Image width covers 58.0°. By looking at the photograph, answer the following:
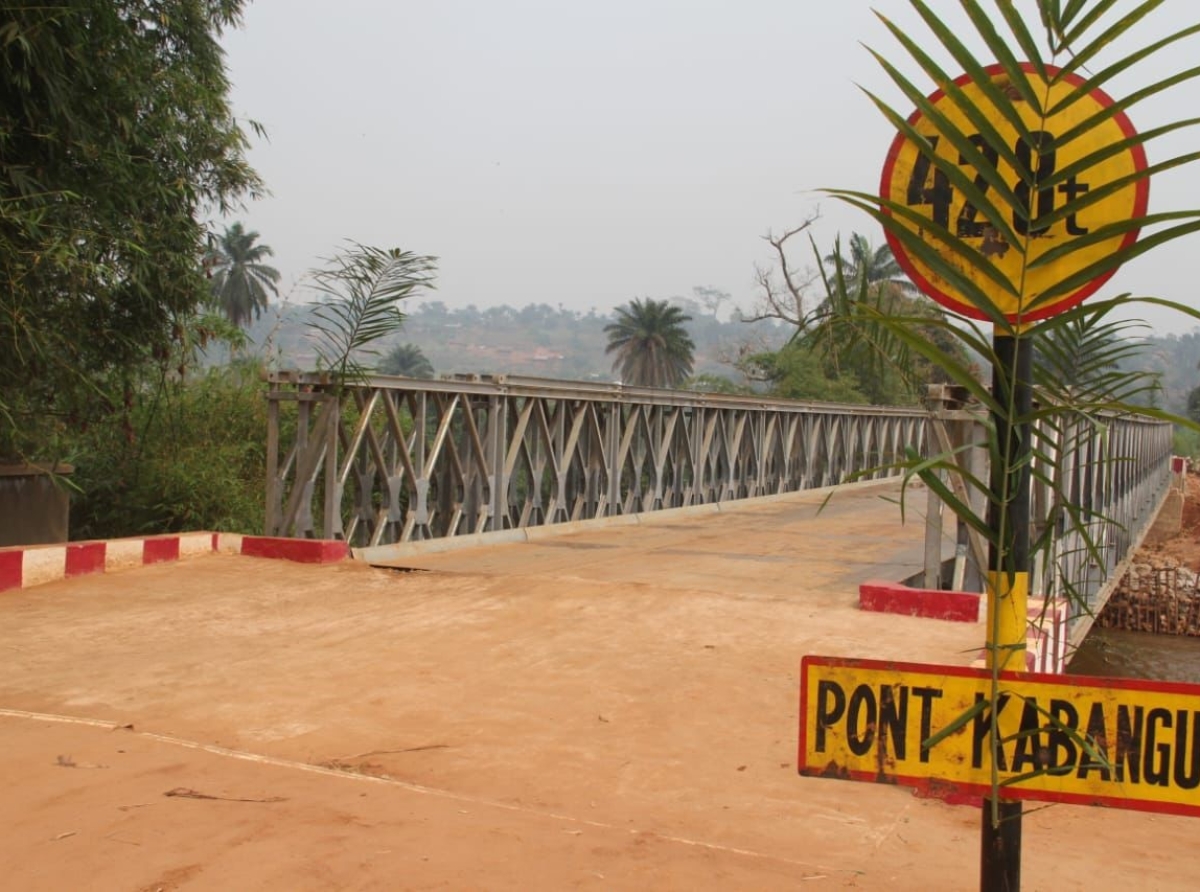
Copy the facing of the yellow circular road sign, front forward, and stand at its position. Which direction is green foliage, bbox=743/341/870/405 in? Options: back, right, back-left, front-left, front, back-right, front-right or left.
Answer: back

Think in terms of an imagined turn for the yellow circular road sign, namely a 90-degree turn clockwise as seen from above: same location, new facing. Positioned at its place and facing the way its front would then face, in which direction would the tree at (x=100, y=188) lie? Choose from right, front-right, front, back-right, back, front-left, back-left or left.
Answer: front-right

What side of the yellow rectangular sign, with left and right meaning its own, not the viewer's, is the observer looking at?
front

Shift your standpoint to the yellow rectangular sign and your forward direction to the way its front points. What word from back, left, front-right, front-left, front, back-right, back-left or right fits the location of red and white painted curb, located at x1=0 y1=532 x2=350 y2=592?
back-right

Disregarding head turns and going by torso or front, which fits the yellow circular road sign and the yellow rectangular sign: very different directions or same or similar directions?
same or similar directions

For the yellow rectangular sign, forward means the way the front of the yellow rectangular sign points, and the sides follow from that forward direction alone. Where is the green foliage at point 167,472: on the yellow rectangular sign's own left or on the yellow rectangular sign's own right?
on the yellow rectangular sign's own right

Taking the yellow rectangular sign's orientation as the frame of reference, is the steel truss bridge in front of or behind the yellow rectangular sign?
behind

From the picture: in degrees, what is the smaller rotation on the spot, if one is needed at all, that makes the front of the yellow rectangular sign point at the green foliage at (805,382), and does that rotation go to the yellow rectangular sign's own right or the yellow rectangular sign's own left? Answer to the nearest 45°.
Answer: approximately 180°

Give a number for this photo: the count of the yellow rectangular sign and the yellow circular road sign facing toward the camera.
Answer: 2

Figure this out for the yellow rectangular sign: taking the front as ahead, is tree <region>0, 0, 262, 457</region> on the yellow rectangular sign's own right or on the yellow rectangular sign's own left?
on the yellow rectangular sign's own right

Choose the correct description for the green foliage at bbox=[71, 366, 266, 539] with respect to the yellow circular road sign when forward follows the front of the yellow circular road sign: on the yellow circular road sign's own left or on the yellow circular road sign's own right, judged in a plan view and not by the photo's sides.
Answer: on the yellow circular road sign's own right

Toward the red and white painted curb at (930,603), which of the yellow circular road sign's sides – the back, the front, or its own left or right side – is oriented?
back

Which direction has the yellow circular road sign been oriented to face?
toward the camera
